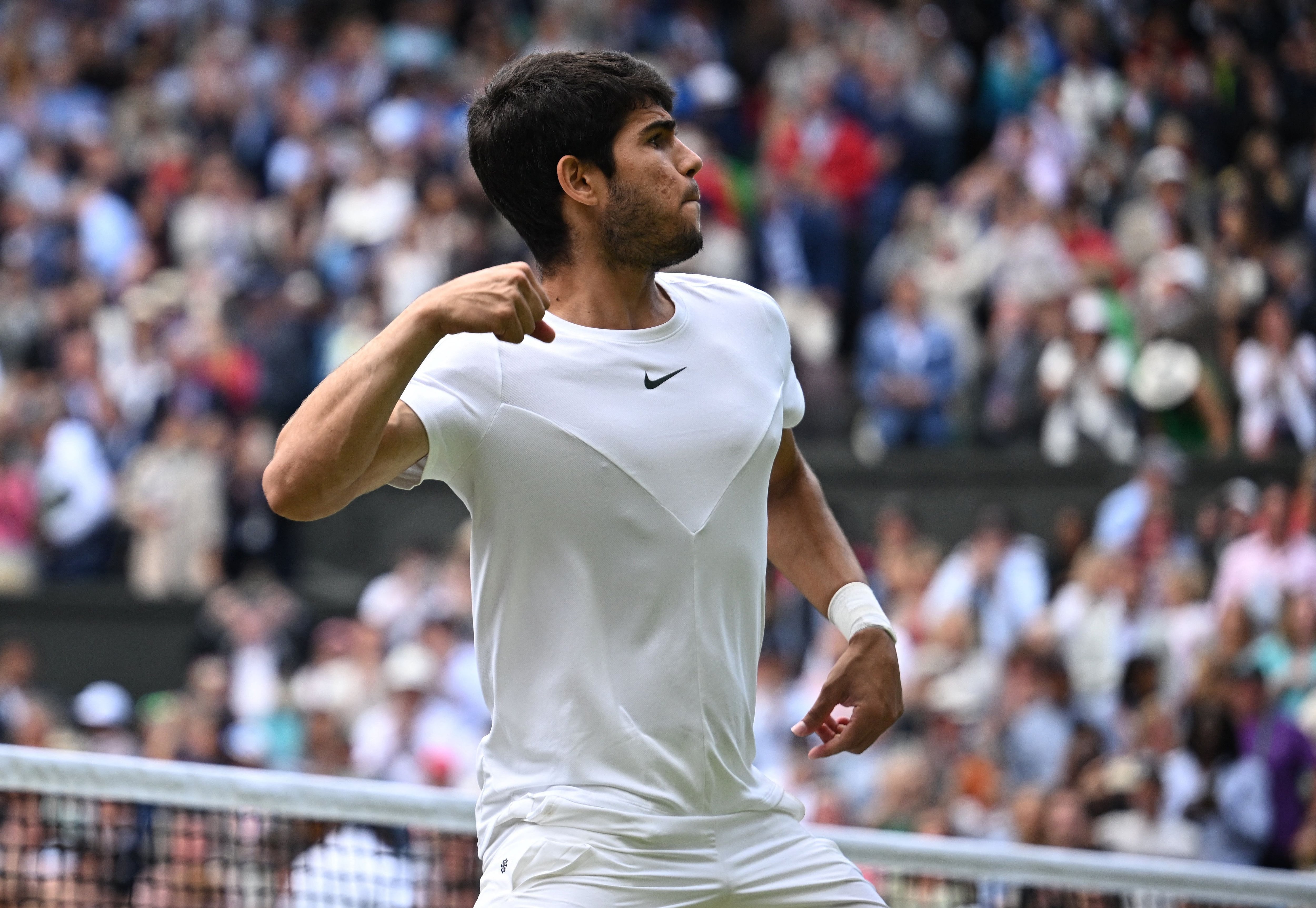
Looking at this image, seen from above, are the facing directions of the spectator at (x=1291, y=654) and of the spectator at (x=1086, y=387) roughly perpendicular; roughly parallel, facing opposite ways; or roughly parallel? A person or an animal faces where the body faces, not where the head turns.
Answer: roughly parallel

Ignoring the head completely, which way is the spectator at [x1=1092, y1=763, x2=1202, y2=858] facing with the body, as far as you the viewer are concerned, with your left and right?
facing the viewer

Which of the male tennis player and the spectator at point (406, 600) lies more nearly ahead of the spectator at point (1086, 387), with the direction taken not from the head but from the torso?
the male tennis player

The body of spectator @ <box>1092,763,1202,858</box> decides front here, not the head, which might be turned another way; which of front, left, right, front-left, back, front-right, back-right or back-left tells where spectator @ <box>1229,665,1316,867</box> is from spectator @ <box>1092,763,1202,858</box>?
left

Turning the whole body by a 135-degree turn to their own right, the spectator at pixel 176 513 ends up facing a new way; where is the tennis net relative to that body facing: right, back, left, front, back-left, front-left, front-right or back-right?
back-left

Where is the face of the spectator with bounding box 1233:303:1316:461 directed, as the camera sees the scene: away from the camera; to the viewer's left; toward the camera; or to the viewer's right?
toward the camera

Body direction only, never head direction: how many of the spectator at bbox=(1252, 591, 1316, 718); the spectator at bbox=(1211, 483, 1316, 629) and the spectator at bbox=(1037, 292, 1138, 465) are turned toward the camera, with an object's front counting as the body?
3

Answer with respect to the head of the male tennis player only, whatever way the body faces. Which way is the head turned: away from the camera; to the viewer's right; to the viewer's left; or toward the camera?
to the viewer's right

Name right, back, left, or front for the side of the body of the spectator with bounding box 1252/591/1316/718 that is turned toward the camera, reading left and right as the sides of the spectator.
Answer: front

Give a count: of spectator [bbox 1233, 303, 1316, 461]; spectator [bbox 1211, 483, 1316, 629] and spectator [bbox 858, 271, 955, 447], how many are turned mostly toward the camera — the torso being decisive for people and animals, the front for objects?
3

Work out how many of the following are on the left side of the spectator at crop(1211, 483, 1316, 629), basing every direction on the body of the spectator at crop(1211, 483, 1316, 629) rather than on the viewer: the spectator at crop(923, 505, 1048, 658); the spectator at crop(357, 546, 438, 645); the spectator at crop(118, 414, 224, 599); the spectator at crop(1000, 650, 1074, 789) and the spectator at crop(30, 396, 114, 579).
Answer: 0

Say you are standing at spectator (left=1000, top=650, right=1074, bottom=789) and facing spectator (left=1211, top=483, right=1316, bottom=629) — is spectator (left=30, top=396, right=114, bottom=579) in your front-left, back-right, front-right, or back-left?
back-left

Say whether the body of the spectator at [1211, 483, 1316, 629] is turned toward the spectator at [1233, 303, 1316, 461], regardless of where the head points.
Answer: no
